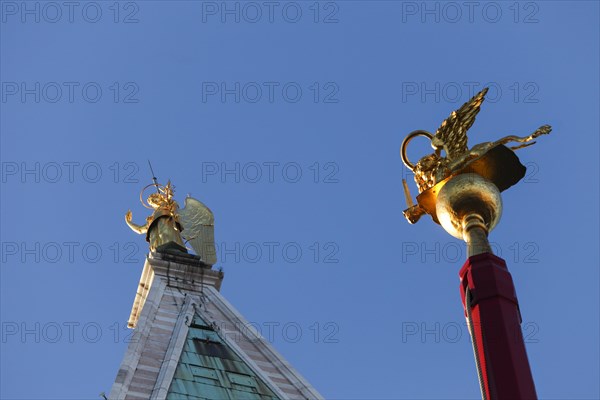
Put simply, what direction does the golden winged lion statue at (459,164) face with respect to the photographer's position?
facing to the left of the viewer

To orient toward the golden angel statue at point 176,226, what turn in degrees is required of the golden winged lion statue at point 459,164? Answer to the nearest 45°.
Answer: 0° — it already faces it
